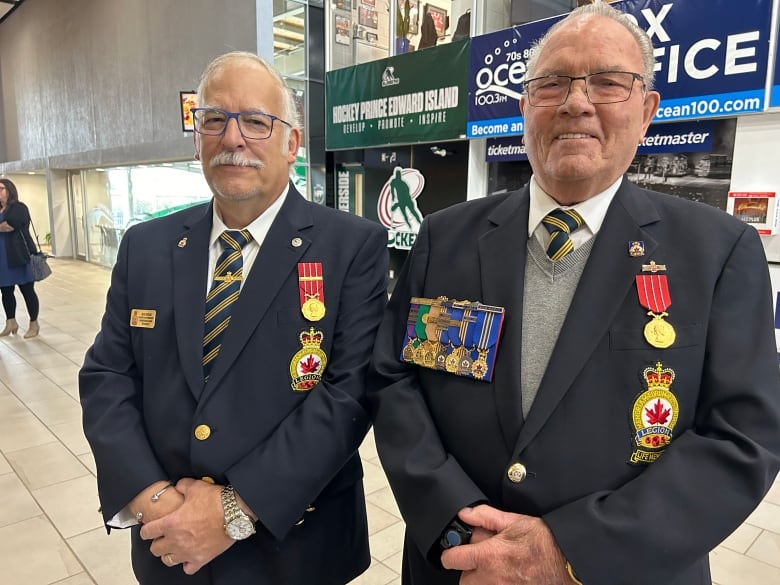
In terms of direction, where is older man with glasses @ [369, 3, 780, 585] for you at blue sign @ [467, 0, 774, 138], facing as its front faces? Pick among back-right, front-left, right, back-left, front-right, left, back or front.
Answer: front-left

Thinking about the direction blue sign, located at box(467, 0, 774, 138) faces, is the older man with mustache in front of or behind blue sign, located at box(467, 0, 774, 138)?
in front

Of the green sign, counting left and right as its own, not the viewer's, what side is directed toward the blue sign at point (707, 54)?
left

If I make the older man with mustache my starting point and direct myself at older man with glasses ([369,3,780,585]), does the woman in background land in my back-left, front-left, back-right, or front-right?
back-left

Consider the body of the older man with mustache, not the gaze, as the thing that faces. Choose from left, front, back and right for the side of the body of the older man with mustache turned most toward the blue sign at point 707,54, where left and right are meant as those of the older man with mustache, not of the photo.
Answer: back

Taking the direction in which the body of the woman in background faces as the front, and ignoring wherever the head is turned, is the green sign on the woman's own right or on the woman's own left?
on the woman's own left

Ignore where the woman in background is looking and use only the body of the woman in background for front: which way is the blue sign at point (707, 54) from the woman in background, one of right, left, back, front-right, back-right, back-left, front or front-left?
left

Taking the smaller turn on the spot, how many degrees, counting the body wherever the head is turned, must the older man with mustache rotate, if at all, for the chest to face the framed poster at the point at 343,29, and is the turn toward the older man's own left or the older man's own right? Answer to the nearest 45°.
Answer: approximately 135° to the older man's own right

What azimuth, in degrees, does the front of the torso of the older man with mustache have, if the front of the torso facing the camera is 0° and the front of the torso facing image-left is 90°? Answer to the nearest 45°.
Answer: approximately 45°

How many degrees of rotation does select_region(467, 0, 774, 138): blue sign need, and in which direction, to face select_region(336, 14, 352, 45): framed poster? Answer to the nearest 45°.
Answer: approximately 90° to its right
